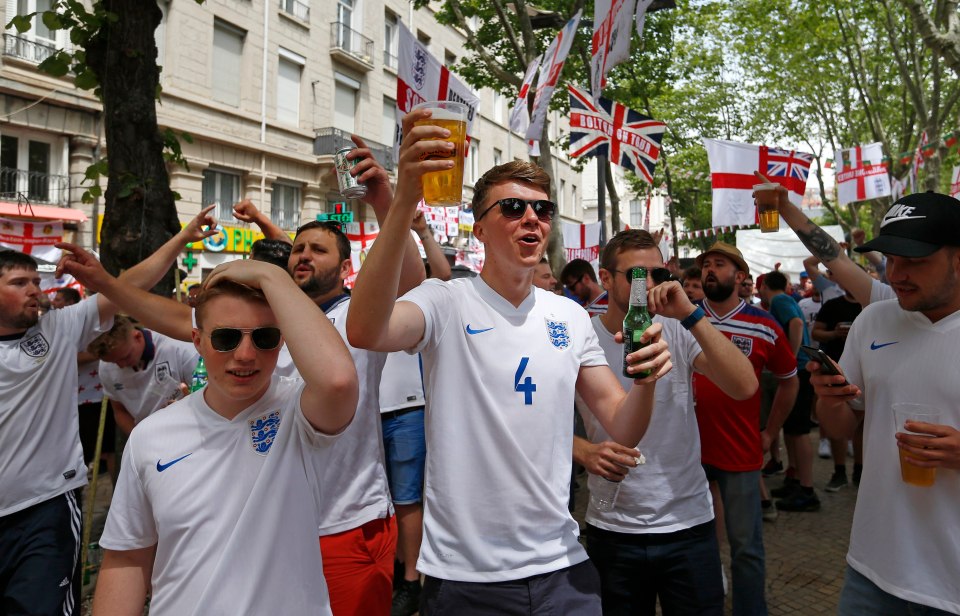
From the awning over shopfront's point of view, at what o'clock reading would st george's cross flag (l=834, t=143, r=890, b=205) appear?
The st george's cross flag is roughly at 12 o'clock from the awning over shopfront.

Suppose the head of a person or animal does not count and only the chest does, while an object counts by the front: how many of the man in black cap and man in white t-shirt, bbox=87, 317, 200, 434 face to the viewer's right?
0

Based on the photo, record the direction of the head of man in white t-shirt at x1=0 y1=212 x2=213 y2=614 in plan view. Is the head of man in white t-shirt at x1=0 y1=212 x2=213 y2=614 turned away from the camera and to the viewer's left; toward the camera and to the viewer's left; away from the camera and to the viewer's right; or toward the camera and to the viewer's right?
toward the camera and to the viewer's right

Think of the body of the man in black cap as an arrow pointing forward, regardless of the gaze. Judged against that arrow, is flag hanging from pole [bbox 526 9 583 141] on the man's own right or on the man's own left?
on the man's own right

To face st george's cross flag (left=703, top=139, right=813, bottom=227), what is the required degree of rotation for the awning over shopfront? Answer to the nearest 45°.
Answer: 0° — it already faces it

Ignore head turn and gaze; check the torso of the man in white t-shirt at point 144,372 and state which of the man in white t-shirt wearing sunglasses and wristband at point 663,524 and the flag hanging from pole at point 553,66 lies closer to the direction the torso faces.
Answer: the man in white t-shirt wearing sunglasses and wristband

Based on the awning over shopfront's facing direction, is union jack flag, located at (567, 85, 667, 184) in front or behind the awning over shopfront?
in front

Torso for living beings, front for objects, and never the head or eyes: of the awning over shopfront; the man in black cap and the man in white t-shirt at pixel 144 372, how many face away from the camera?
0

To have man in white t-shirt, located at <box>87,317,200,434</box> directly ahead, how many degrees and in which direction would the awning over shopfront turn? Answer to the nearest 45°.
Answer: approximately 45° to its right

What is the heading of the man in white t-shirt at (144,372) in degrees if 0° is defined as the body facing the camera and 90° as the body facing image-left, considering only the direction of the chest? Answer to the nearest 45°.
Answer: approximately 45°

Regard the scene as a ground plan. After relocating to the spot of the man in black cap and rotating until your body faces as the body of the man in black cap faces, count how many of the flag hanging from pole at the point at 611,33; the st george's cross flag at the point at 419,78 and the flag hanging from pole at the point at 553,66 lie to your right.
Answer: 3

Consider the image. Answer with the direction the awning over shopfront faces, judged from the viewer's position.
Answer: facing the viewer and to the right of the viewer

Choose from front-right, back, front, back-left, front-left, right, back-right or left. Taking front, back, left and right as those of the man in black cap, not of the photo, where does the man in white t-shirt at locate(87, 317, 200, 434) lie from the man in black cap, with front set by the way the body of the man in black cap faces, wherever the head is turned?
front-right

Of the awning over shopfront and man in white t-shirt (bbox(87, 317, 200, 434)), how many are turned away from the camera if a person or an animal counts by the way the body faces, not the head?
0

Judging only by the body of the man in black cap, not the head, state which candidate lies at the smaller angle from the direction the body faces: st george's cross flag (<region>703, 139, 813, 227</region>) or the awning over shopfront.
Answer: the awning over shopfront

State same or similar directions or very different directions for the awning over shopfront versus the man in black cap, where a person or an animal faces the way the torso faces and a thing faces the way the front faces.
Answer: very different directions

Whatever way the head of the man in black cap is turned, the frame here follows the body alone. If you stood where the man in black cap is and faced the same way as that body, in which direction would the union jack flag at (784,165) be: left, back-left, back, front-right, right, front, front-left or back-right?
back-right

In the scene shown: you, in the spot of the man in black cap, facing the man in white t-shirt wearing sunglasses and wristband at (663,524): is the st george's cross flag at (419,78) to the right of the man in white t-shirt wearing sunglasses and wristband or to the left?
right

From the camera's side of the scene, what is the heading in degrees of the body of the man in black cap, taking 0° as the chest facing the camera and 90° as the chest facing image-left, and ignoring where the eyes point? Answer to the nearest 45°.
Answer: approximately 45°

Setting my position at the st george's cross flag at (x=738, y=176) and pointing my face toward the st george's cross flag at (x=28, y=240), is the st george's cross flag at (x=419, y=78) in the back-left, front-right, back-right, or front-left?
front-left
